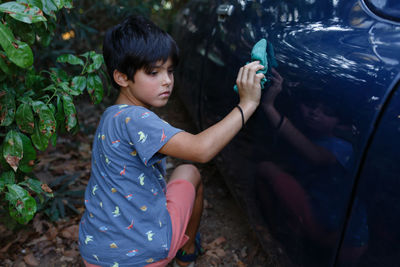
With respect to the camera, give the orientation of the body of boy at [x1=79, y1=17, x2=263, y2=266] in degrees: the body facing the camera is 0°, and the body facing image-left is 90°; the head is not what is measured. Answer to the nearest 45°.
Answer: approximately 225°

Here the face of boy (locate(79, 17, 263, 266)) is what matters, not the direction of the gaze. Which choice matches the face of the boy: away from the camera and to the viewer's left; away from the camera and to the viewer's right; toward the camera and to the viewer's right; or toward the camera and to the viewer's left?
toward the camera and to the viewer's right
